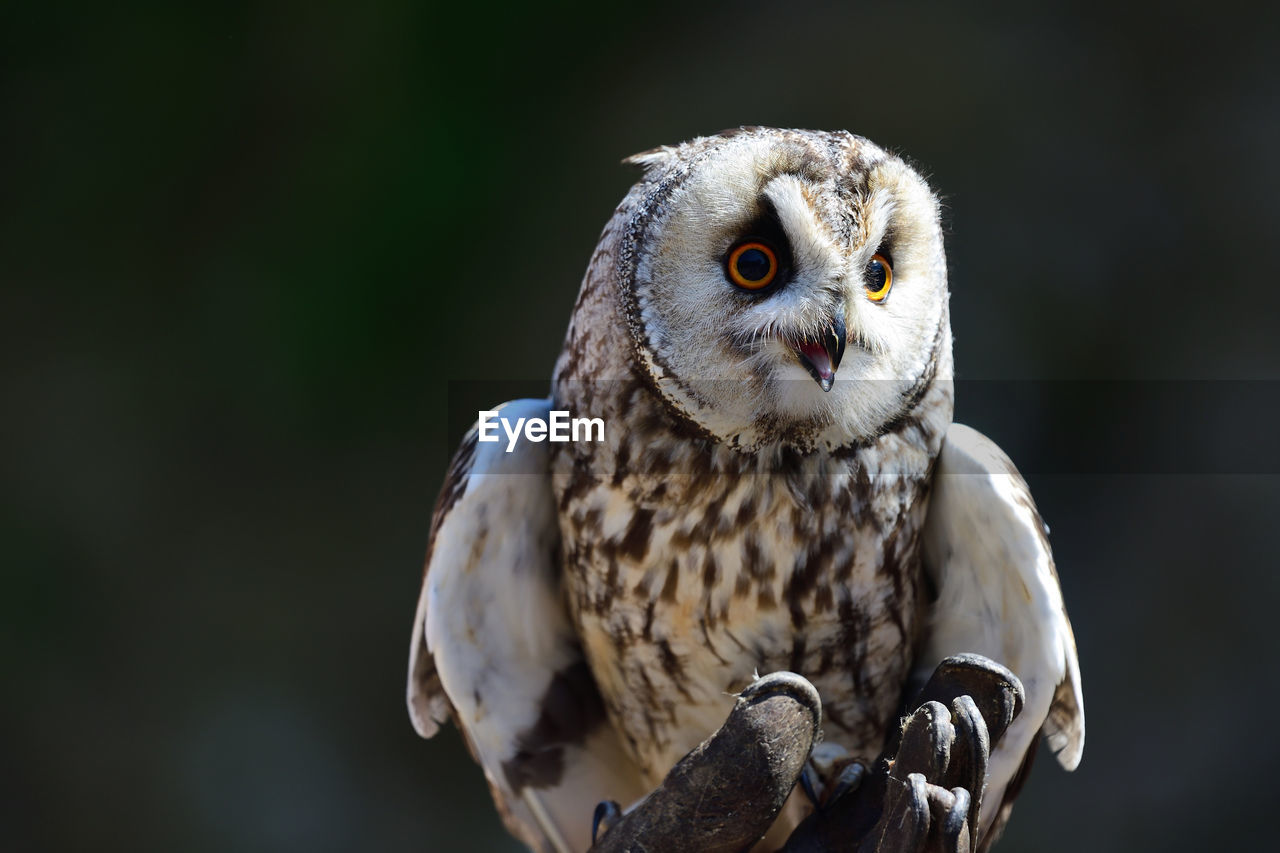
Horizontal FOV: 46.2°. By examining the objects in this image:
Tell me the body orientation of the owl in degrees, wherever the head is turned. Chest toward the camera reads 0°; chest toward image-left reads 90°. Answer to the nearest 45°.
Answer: approximately 0°
